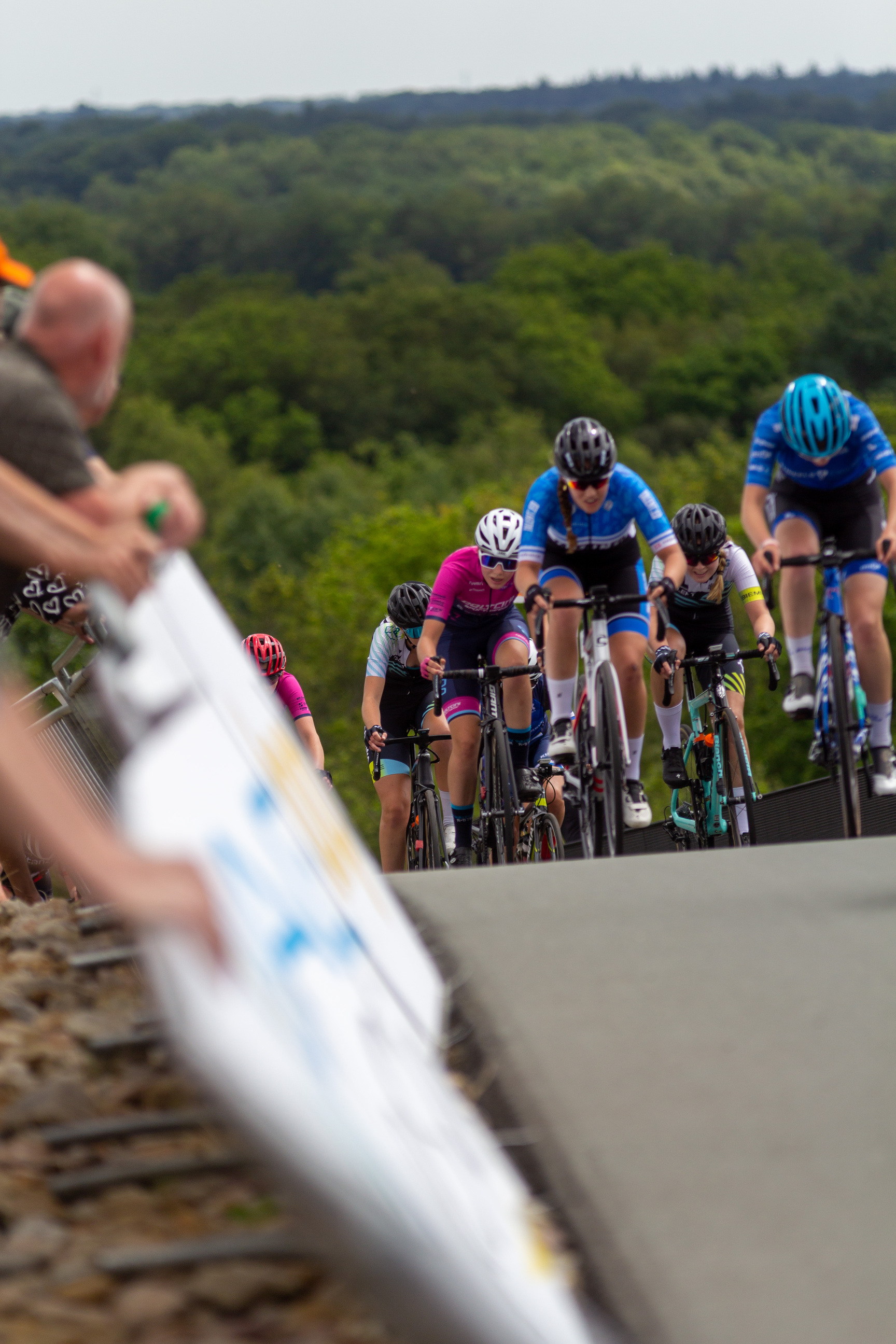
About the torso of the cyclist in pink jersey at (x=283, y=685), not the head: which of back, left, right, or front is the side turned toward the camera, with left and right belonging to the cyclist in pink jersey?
front

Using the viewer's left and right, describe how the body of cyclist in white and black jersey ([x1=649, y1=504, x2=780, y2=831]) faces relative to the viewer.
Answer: facing the viewer

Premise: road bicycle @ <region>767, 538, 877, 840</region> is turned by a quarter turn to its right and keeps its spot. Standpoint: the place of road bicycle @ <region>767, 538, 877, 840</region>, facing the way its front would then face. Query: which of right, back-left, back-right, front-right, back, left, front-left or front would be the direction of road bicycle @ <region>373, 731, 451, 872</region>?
front-right

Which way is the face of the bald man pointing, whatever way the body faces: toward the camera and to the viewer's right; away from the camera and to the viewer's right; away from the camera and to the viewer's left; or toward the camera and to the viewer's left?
away from the camera and to the viewer's right

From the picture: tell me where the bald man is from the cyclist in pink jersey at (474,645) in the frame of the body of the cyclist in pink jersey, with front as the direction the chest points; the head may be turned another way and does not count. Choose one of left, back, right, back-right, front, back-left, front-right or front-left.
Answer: front

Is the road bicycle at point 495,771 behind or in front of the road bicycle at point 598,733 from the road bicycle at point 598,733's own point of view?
behind

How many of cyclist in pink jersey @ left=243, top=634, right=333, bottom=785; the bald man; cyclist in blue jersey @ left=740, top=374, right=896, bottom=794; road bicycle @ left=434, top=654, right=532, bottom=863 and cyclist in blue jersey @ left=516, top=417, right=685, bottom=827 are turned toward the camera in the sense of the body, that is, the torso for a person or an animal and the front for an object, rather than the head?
4

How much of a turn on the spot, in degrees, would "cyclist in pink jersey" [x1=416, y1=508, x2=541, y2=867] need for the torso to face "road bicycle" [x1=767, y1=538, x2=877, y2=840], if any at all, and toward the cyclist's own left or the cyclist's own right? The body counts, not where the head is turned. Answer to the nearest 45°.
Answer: approximately 45° to the cyclist's own left

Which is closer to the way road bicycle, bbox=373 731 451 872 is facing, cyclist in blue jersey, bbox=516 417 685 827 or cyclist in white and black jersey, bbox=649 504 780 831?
the cyclist in blue jersey

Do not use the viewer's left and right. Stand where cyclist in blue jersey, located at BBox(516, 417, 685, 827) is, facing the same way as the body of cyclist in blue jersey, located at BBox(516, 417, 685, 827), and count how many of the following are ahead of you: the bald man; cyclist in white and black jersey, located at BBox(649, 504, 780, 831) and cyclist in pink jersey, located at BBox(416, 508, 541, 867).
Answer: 1
